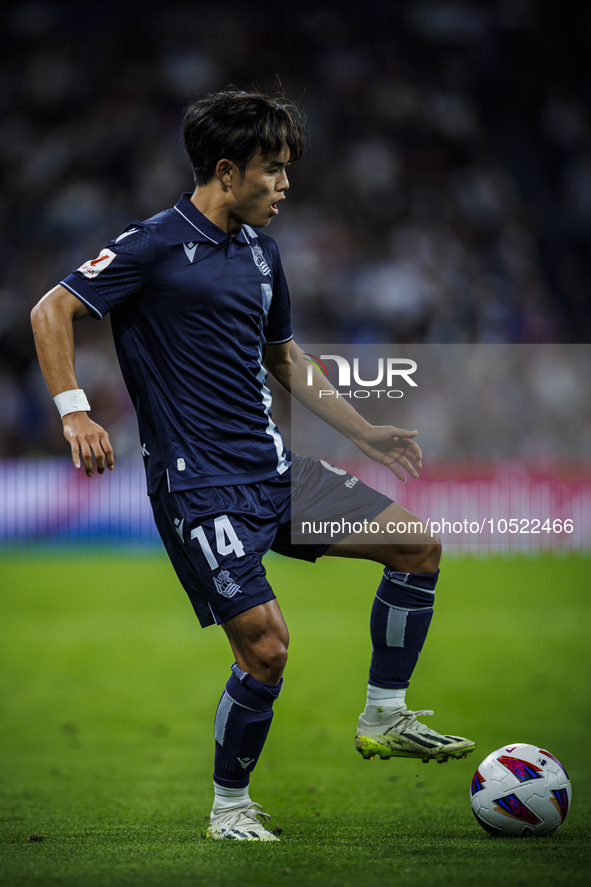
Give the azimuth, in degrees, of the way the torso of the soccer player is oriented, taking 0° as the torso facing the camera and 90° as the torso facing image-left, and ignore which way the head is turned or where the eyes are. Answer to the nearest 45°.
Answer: approximately 315°

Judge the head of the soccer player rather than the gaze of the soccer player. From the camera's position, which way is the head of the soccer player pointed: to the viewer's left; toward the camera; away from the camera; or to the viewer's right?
to the viewer's right
